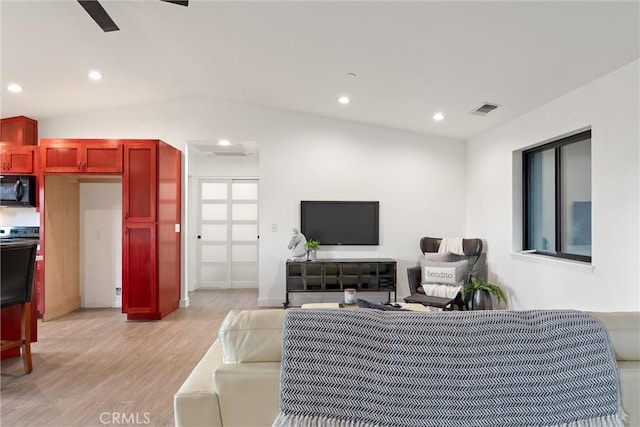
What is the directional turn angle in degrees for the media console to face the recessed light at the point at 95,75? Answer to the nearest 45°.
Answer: approximately 90° to its right

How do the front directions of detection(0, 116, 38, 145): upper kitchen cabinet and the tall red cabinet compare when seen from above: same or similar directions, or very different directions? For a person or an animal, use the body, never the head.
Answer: same or similar directions

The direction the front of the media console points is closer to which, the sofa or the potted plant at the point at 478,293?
the sofa

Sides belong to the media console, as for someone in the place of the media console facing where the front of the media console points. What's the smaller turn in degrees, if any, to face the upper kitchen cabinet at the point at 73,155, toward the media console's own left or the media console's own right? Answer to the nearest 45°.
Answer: approximately 90° to the media console's own right

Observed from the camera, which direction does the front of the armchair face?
facing the viewer and to the left of the viewer

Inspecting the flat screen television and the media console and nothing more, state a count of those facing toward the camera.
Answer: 2

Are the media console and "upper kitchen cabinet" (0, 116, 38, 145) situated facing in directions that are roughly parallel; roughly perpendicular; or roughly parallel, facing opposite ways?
roughly parallel

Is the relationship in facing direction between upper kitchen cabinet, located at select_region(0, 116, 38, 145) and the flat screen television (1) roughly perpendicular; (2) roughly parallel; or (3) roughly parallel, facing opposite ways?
roughly parallel

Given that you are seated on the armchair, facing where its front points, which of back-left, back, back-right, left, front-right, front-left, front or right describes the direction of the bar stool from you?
front

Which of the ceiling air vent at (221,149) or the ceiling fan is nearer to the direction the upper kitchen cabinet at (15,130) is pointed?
the ceiling fan

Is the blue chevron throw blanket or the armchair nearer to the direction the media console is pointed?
the blue chevron throw blanket

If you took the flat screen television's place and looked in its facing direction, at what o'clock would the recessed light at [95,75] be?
The recessed light is roughly at 2 o'clock from the flat screen television.

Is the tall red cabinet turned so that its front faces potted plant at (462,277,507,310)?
no

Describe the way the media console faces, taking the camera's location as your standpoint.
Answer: facing the viewer

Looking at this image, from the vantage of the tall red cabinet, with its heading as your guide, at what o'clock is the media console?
The media console is roughly at 8 o'clock from the tall red cabinet.

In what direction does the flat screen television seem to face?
toward the camera

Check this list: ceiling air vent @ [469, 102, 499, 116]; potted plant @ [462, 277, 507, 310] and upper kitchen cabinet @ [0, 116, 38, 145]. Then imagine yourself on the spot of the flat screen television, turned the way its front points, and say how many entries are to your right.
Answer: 1
